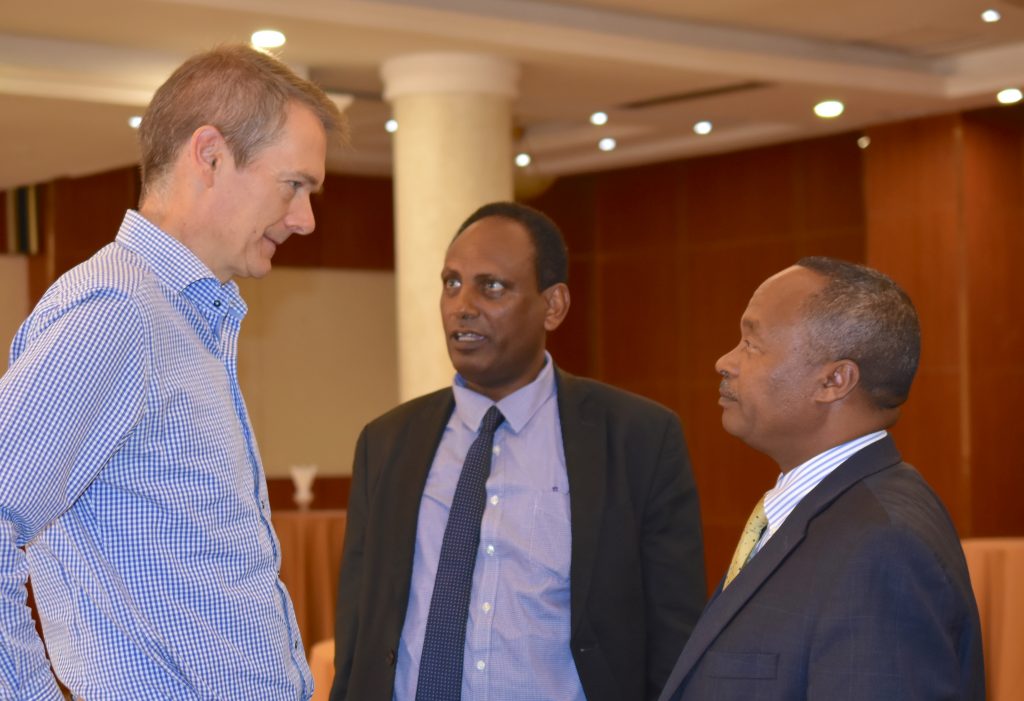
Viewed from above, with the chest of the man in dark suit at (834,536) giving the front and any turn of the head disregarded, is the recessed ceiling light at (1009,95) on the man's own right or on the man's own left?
on the man's own right

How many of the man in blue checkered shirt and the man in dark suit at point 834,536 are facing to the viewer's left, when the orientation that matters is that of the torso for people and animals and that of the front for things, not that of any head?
1

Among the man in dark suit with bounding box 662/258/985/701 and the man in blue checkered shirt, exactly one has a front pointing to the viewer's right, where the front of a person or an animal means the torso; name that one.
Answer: the man in blue checkered shirt

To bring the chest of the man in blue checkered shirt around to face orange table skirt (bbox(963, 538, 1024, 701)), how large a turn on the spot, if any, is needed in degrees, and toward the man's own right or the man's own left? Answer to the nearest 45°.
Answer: approximately 45° to the man's own left

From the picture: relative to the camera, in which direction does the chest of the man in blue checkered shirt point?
to the viewer's right

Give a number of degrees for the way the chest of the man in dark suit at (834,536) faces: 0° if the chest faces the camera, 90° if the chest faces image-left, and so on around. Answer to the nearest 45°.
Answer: approximately 90°

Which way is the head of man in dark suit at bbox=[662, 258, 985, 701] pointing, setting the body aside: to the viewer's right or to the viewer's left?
to the viewer's left

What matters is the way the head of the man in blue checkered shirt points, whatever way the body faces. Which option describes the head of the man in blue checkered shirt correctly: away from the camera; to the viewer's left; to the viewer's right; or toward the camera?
to the viewer's right

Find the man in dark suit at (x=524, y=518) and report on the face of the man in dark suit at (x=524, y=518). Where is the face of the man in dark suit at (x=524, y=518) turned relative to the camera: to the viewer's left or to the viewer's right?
to the viewer's left
